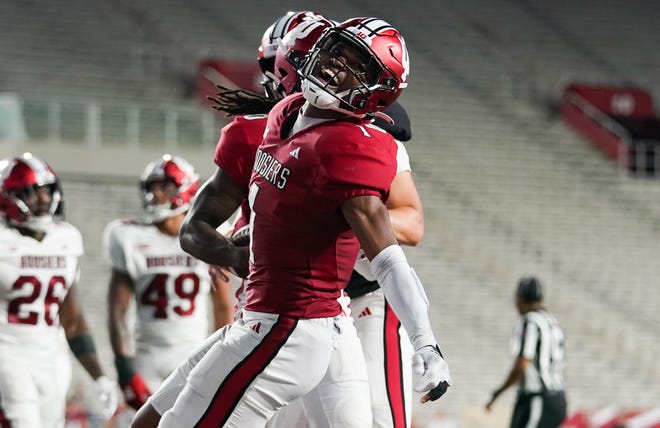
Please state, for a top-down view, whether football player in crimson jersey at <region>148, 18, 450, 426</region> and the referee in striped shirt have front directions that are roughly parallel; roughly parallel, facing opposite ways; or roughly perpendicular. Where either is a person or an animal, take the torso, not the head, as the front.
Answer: roughly perpendicular

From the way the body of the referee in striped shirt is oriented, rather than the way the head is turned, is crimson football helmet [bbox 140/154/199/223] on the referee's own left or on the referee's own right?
on the referee's own left

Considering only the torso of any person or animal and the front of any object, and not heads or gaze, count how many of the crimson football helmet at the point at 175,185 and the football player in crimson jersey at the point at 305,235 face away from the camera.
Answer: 0

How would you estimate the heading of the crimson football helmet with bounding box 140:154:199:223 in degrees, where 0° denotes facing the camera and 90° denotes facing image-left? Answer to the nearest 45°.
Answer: approximately 45°

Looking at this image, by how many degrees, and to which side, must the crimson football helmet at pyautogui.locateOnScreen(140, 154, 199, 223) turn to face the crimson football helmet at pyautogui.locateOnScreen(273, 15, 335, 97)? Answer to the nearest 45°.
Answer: approximately 45° to its left

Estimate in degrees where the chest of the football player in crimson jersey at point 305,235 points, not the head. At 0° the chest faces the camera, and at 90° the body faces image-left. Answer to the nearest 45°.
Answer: approximately 45°

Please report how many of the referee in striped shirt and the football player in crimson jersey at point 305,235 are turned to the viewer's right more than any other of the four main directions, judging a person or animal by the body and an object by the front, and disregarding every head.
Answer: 0
